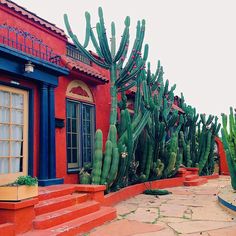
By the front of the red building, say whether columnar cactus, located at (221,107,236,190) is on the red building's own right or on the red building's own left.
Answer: on the red building's own left

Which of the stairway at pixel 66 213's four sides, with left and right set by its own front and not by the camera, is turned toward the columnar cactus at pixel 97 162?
left

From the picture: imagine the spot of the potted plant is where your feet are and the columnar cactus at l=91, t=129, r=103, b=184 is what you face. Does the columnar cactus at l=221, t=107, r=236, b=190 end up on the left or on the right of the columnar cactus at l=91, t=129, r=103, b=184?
right

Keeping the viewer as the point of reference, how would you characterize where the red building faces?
facing the viewer and to the right of the viewer

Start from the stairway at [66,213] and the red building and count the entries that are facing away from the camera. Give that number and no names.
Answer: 0
